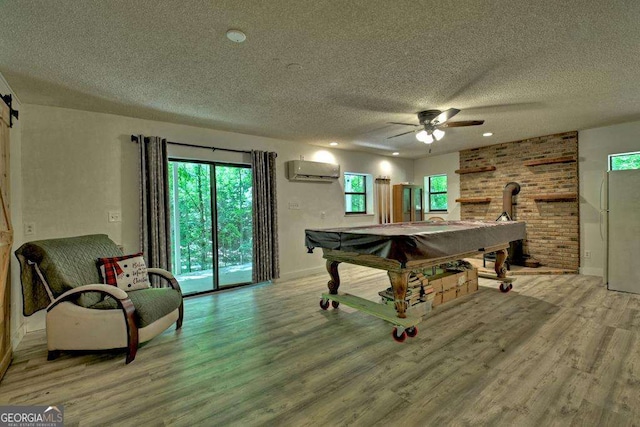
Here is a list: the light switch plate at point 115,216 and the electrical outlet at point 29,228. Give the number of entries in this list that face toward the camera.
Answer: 2

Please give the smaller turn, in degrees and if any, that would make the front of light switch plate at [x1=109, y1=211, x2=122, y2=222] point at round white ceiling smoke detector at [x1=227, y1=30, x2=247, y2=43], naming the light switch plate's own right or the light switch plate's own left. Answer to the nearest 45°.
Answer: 0° — it already faces it

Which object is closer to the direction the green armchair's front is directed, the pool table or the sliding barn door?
the pool table

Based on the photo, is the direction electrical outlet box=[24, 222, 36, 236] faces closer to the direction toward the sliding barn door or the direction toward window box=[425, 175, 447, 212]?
the sliding barn door

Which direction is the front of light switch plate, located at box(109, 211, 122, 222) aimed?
toward the camera

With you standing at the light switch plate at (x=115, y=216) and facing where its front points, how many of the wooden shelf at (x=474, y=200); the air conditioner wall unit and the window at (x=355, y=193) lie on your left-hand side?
3

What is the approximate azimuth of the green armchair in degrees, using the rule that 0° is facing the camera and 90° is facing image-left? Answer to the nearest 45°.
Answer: approximately 315°

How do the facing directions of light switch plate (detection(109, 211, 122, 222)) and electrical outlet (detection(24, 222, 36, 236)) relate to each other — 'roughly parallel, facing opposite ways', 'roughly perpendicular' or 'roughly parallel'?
roughly parallel

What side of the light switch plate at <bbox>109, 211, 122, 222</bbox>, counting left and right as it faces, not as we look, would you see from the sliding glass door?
left

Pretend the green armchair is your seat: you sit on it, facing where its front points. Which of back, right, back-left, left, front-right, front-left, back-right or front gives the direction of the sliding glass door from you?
left

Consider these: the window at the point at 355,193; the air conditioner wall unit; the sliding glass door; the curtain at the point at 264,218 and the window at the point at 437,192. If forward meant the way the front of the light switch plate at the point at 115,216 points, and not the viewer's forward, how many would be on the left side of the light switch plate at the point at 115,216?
5

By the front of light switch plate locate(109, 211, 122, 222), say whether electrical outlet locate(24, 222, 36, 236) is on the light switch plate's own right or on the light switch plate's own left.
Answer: on the light switch plate's own right

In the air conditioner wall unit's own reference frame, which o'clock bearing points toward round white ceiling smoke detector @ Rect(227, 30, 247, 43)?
The round white ceiling smoke detector is roughly at 2 o'clock from the air conditioner wall unit.

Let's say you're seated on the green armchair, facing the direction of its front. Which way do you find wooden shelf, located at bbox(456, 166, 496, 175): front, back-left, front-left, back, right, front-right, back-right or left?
front-left

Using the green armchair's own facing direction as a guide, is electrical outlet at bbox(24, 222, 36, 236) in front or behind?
behind
